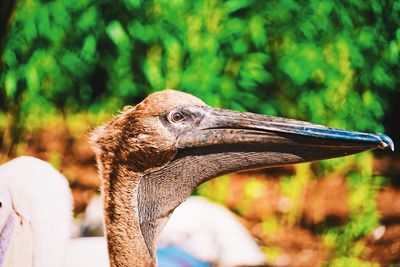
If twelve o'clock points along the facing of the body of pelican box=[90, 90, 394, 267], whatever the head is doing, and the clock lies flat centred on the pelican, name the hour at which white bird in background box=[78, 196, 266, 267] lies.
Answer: The white bird in background is roughly at 9 o'clock from the pelican.

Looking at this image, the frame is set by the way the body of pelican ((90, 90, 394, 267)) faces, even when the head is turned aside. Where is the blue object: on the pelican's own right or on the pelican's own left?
on the pelican's own left

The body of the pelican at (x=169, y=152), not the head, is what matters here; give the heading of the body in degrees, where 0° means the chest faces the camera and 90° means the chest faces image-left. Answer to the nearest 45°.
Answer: approximately 270°

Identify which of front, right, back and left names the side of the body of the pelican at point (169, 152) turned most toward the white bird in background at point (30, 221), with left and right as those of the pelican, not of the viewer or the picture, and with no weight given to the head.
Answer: back
